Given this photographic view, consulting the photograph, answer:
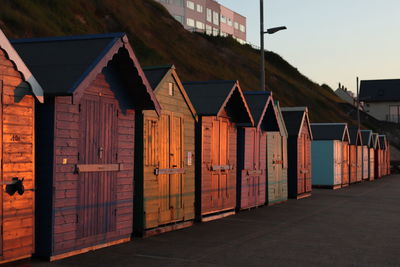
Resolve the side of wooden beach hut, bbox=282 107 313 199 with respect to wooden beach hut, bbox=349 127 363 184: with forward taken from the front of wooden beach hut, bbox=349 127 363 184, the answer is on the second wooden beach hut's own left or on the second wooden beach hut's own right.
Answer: on the second wooden beach hut's own right

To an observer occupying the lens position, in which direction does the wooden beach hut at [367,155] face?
facing the viewer and to the right of the viewer

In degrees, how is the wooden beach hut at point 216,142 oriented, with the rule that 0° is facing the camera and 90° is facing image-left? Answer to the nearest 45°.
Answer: approximately 315°

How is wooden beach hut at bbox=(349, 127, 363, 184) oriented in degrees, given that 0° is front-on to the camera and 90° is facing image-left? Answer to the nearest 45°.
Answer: approximately 315°

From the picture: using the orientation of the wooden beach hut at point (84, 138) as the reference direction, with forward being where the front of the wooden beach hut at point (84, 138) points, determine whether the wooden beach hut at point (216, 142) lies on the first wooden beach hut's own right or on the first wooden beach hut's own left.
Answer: on the first wooden beach hut's own left

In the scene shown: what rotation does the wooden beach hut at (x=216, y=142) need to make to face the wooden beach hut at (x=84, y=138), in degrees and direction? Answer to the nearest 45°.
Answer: approximately 45° to its right

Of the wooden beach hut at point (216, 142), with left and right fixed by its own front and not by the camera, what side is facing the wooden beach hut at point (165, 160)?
right

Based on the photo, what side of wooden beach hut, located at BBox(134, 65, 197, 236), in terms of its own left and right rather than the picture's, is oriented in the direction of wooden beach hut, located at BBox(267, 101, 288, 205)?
left

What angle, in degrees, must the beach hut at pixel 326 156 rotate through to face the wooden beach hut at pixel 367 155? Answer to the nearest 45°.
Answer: approximately 135° to its left

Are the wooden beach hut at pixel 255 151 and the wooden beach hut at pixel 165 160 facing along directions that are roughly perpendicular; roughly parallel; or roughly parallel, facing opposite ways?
roughly parallel

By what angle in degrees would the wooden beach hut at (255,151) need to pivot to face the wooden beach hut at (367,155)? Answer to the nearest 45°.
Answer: approximately 135° to its left

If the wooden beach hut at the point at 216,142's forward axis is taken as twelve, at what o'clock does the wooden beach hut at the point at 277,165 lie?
the wooden beach hut at the point at 277,165 is roughly at 8 o'clock from the wooden beach hut at the point at 216,142.
